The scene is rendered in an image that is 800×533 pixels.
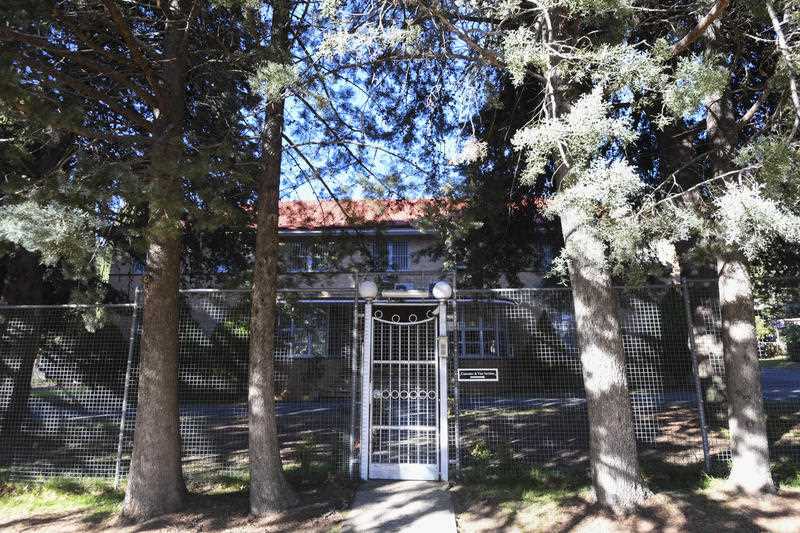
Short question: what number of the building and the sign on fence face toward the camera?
2

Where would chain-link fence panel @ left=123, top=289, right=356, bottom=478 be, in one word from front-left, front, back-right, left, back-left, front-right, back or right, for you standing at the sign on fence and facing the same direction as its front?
right

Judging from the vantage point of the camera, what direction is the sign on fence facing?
facing the viewer

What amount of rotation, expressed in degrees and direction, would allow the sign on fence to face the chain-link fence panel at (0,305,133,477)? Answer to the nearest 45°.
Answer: approximately 90° to its right

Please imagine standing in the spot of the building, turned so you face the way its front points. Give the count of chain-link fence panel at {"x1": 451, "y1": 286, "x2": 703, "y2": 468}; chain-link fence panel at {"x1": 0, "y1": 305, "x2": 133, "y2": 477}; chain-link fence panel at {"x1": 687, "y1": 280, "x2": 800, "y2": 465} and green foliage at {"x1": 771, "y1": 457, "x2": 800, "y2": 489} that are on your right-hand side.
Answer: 1

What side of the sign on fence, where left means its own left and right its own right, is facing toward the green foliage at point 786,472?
left

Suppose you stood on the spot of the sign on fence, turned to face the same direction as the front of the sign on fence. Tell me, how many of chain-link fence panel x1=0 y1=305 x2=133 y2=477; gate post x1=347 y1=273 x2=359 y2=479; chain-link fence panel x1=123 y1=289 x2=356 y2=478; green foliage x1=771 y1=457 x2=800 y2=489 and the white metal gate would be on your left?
1

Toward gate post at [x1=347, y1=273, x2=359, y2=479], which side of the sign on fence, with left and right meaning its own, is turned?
right

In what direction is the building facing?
toward the camera
